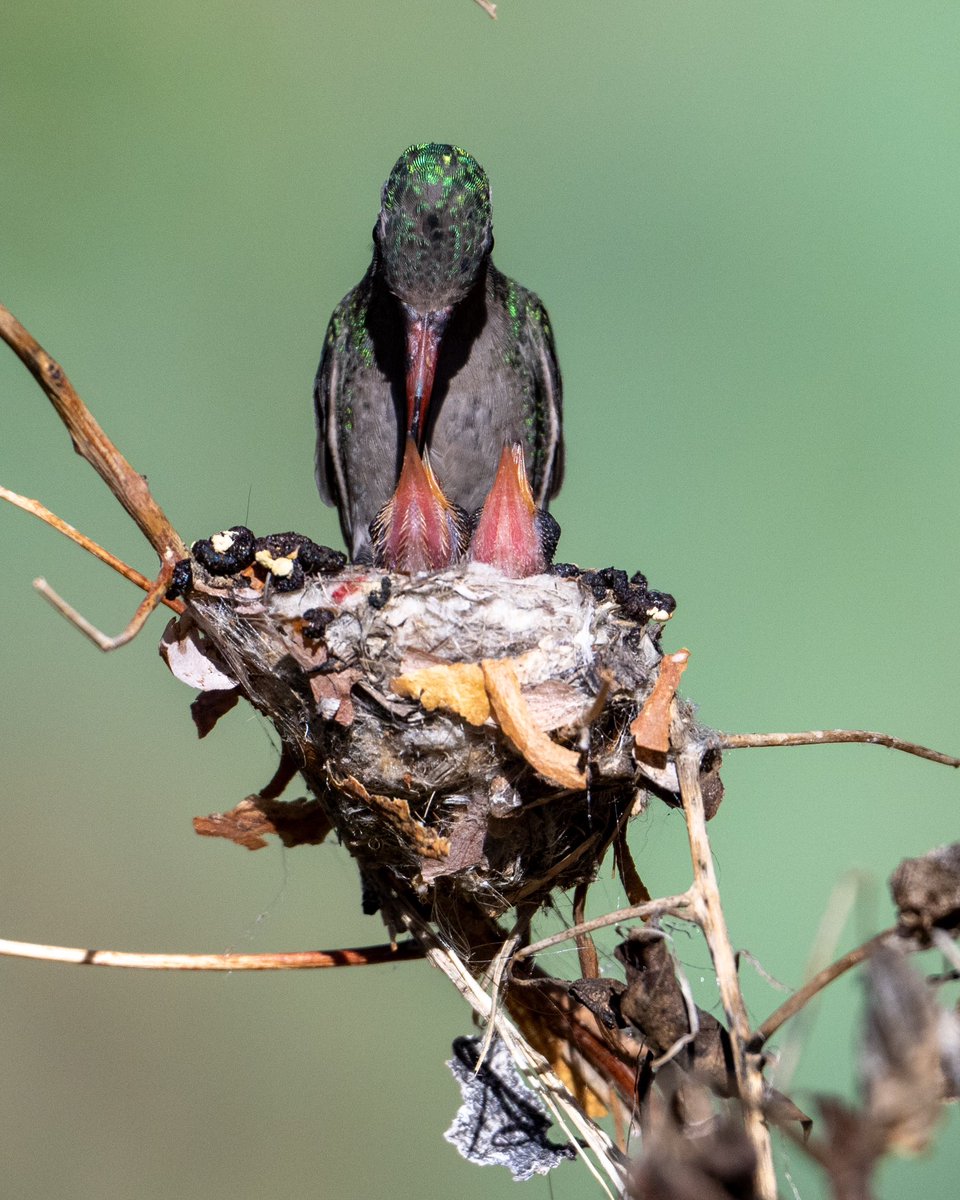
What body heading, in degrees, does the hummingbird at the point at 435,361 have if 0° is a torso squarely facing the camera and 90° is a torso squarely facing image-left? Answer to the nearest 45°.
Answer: approximately 0°

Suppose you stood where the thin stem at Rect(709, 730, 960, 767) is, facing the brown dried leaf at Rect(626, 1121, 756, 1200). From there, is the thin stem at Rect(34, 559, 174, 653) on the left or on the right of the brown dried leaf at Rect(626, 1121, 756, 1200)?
right
